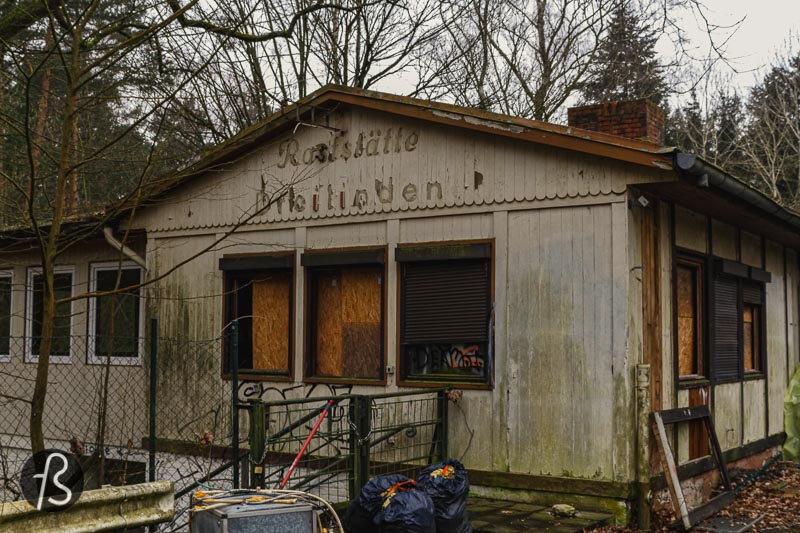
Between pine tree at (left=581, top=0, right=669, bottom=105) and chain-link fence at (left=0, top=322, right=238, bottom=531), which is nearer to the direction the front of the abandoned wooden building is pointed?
the chain-link fence

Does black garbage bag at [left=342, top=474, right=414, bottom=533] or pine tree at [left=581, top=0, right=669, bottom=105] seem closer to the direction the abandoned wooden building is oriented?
the black garbage bag

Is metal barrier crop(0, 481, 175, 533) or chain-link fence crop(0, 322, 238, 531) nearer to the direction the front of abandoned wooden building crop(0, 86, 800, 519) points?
the metal barrier

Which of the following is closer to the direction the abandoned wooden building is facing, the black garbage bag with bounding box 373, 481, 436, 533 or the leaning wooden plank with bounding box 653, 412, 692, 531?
the black garbage bag

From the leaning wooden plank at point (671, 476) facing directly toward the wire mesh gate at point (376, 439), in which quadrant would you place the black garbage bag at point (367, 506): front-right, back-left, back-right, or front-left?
front-left

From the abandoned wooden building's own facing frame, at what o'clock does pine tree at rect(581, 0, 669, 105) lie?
The pine tree is roughly at 5 o'clock from the abandoned wooden building.

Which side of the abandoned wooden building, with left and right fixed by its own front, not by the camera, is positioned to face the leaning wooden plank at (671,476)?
left

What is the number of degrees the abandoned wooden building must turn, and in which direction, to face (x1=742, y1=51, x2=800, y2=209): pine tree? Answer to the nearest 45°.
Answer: approximately 180°

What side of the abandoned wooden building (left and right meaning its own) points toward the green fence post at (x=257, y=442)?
front

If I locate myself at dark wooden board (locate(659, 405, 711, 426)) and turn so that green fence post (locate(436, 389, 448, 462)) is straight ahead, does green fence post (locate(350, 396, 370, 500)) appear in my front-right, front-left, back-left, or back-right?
front-left

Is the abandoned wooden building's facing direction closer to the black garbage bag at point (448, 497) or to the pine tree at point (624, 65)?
the black garbage bag

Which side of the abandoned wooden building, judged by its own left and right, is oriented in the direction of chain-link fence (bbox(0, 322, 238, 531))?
front

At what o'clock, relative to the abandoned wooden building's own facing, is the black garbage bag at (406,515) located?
The black garbage bag is roughly at 11 o'clock from the abandoned wooden building.

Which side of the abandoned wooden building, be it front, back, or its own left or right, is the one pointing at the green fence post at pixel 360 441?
front

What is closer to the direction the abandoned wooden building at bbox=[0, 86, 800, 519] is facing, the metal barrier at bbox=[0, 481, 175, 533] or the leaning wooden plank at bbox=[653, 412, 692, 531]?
the metal barrier

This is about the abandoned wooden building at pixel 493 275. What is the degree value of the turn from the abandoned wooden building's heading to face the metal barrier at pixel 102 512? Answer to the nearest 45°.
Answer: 0° — it already faces it
